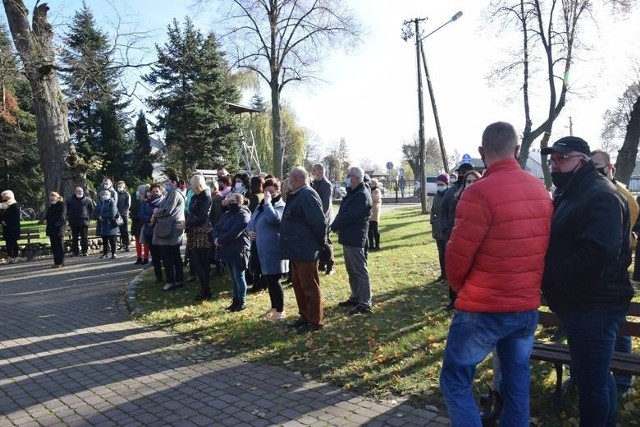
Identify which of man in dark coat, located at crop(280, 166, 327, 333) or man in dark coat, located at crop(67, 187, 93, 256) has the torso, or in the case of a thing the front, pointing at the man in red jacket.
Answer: man in dark coat, located at crop(67, 187, 93, 256)

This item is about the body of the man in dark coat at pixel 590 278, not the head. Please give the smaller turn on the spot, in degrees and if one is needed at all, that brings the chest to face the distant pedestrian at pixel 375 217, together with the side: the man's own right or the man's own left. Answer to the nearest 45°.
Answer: approximately 45° to the man's own right

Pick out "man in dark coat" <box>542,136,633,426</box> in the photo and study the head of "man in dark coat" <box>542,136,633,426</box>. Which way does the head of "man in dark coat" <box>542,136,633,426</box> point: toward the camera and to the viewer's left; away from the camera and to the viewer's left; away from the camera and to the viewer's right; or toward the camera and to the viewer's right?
toward the camera and to the viewer's left

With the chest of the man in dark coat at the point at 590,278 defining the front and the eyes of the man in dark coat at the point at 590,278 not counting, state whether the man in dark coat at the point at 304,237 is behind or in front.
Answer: in front

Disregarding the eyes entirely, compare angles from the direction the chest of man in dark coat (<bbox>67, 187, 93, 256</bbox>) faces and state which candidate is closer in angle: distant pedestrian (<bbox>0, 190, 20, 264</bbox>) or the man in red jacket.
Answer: the man in red jacket

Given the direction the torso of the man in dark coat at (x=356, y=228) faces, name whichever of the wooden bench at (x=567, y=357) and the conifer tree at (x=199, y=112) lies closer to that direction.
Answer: the conifer tree

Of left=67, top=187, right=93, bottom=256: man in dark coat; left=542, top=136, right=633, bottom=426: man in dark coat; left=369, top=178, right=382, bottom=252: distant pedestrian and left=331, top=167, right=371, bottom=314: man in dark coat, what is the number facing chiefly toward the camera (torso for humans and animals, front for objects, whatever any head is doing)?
1

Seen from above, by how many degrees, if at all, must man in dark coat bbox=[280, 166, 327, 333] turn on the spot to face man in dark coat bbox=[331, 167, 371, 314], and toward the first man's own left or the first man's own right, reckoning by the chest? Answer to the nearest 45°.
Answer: approximately 135° to the first man's own right

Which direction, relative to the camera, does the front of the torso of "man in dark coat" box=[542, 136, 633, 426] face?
to the viewer's left

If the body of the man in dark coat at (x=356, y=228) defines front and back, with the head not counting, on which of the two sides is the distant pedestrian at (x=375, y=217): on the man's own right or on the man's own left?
on the man's own right
